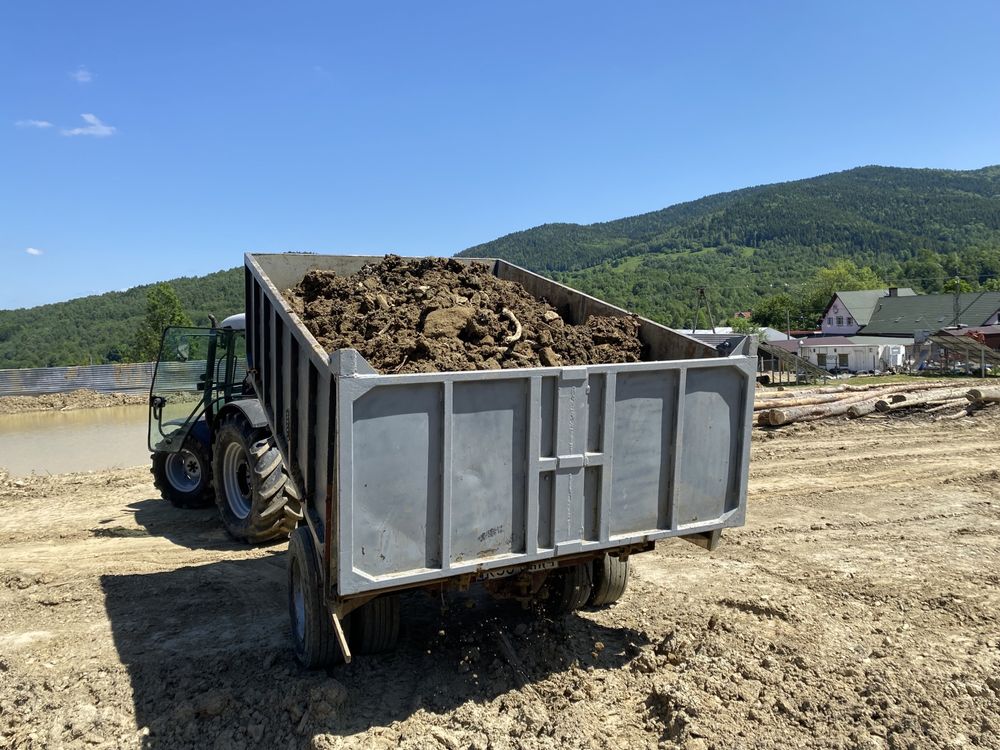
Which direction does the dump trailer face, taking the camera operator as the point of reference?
facing away from the viewer and to the left of the viewer

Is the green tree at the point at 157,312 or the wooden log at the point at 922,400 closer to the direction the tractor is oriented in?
the green tree

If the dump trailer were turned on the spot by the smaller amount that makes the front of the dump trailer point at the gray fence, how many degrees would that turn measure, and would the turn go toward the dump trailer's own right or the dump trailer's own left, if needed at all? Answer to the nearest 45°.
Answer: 0° — it already faces it

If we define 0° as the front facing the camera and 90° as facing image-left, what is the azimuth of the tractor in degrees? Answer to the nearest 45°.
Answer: approximately 135°

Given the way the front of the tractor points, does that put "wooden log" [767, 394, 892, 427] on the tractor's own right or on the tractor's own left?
on the tractor's own right

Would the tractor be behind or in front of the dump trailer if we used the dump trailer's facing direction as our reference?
in front

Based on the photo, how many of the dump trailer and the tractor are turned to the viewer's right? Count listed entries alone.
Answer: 0

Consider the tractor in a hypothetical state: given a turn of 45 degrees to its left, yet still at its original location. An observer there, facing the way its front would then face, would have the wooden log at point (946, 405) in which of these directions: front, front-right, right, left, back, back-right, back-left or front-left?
back

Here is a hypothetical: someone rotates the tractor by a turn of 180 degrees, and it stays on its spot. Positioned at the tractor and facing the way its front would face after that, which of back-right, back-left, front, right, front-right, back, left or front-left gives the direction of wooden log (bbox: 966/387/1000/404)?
front-left

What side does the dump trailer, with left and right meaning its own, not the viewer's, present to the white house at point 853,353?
right

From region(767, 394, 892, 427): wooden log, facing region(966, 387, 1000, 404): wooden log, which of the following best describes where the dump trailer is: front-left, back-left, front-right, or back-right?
back-right

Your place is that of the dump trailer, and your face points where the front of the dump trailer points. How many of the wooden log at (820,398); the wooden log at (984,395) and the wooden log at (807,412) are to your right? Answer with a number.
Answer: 3

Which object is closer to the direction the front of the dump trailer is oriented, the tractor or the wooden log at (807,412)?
the tractor
